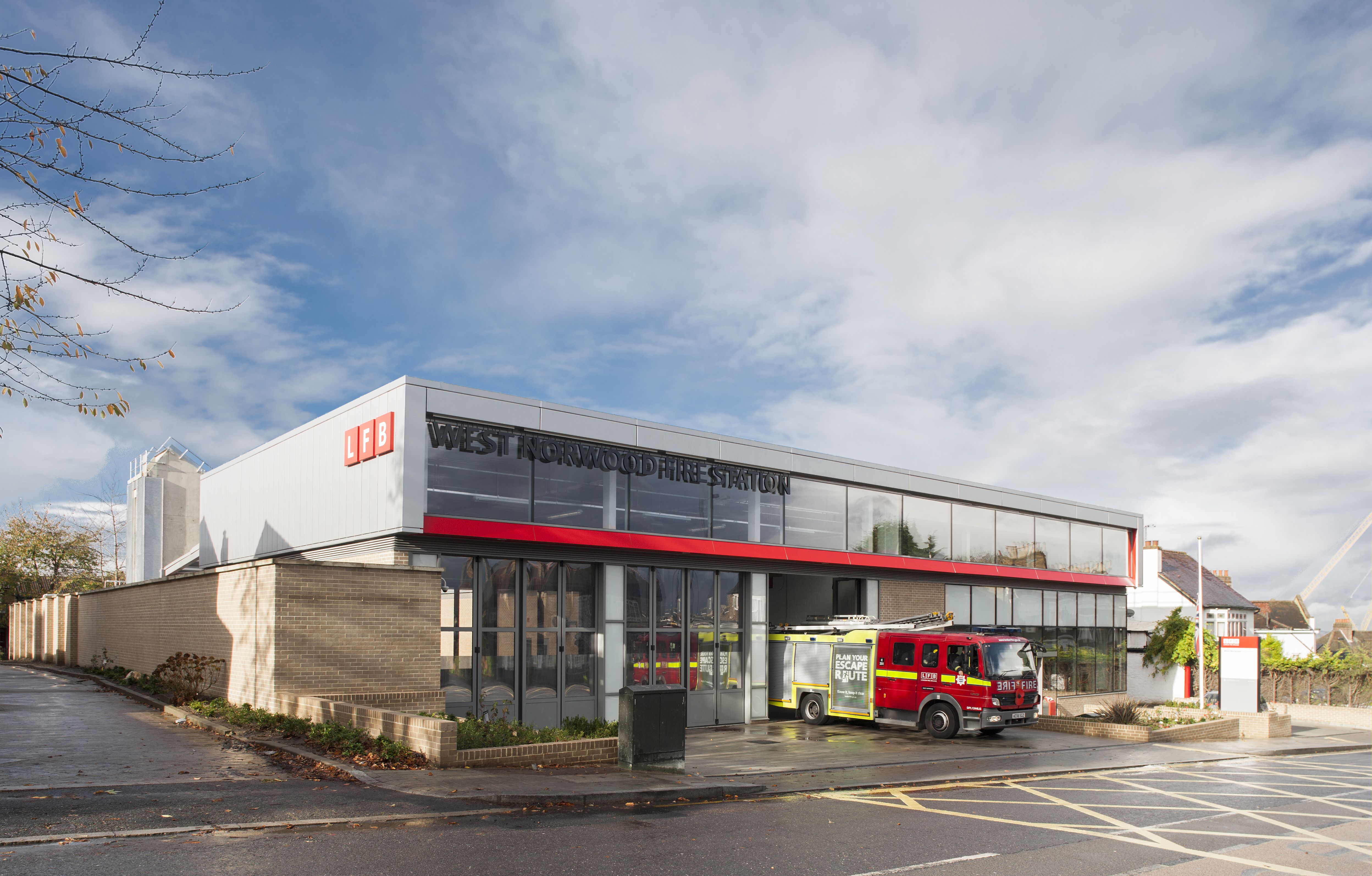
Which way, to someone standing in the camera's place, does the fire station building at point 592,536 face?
facing the viewer and to the right of the viewer

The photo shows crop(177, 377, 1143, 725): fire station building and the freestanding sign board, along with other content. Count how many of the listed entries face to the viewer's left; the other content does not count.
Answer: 0

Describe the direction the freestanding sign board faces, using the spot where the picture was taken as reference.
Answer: facing the viewer

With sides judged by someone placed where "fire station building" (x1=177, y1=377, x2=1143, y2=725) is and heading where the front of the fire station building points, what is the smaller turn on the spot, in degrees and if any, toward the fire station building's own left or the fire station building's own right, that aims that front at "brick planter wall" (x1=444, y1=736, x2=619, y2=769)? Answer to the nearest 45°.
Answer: approximately 45° to the fire station building's own right

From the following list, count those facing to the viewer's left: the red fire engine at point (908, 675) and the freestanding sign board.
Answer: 0

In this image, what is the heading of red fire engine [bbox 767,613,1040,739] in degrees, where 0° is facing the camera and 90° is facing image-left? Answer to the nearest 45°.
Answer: approximately 315°

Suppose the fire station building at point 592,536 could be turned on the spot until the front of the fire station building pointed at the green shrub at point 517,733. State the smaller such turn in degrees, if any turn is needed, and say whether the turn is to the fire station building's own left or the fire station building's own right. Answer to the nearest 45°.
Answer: approximately 45° to the fire station building's own right

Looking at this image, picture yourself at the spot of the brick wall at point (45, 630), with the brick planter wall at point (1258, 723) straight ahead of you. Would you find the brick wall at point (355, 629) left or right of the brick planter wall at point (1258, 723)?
right

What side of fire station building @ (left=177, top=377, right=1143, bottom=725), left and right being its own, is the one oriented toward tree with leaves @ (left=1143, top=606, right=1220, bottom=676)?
left
